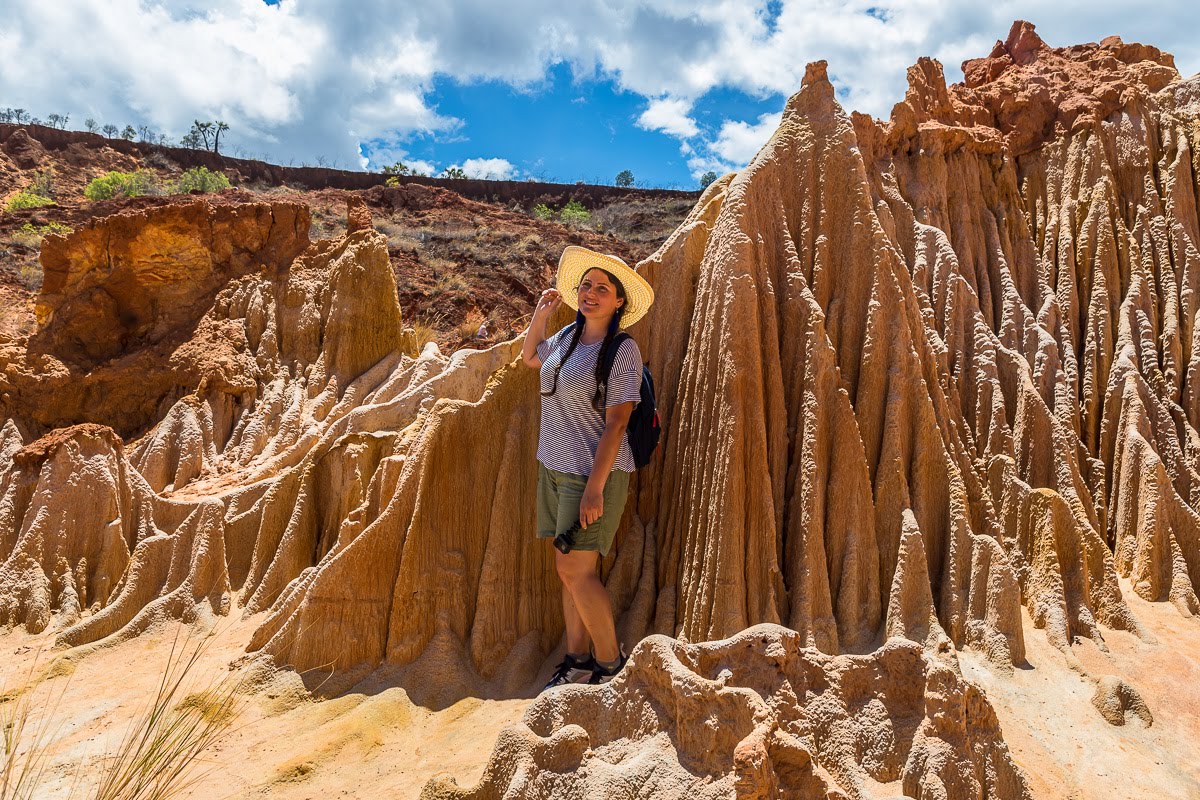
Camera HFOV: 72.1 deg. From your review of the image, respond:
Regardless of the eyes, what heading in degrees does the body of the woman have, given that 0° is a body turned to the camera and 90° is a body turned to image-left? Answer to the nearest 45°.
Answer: approximately 45°

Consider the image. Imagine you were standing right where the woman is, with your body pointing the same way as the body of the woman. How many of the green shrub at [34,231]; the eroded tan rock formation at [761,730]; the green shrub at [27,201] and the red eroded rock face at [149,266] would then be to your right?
3

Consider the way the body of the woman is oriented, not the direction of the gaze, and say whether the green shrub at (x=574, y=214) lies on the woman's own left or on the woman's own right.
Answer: on the woman's own right

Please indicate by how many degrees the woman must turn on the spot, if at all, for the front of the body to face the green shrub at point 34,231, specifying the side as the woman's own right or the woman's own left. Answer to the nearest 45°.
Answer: approximately 90° to the woman's own right

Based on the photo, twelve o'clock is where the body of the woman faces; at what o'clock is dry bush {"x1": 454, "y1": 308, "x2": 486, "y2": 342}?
The dry bush is roughly at 4 o'clock from the woman.

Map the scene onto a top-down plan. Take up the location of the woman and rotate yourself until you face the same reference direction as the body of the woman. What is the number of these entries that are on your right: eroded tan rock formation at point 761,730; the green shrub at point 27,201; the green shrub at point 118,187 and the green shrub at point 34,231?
3

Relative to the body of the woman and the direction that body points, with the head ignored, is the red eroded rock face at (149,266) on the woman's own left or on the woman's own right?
on the woman's own right

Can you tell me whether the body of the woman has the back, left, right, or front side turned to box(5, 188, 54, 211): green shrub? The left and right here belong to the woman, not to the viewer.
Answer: right

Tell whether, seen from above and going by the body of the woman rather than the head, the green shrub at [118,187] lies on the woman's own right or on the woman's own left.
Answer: on the woman's own right

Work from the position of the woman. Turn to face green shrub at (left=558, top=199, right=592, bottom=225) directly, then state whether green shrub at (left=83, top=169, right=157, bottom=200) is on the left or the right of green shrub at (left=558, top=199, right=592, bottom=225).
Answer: left

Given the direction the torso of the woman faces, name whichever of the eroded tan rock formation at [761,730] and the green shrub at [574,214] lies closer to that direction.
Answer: the eroded tan rock formation

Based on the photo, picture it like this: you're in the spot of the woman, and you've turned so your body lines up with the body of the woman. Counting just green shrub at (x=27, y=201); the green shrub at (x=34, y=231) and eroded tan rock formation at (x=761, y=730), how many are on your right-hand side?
2
